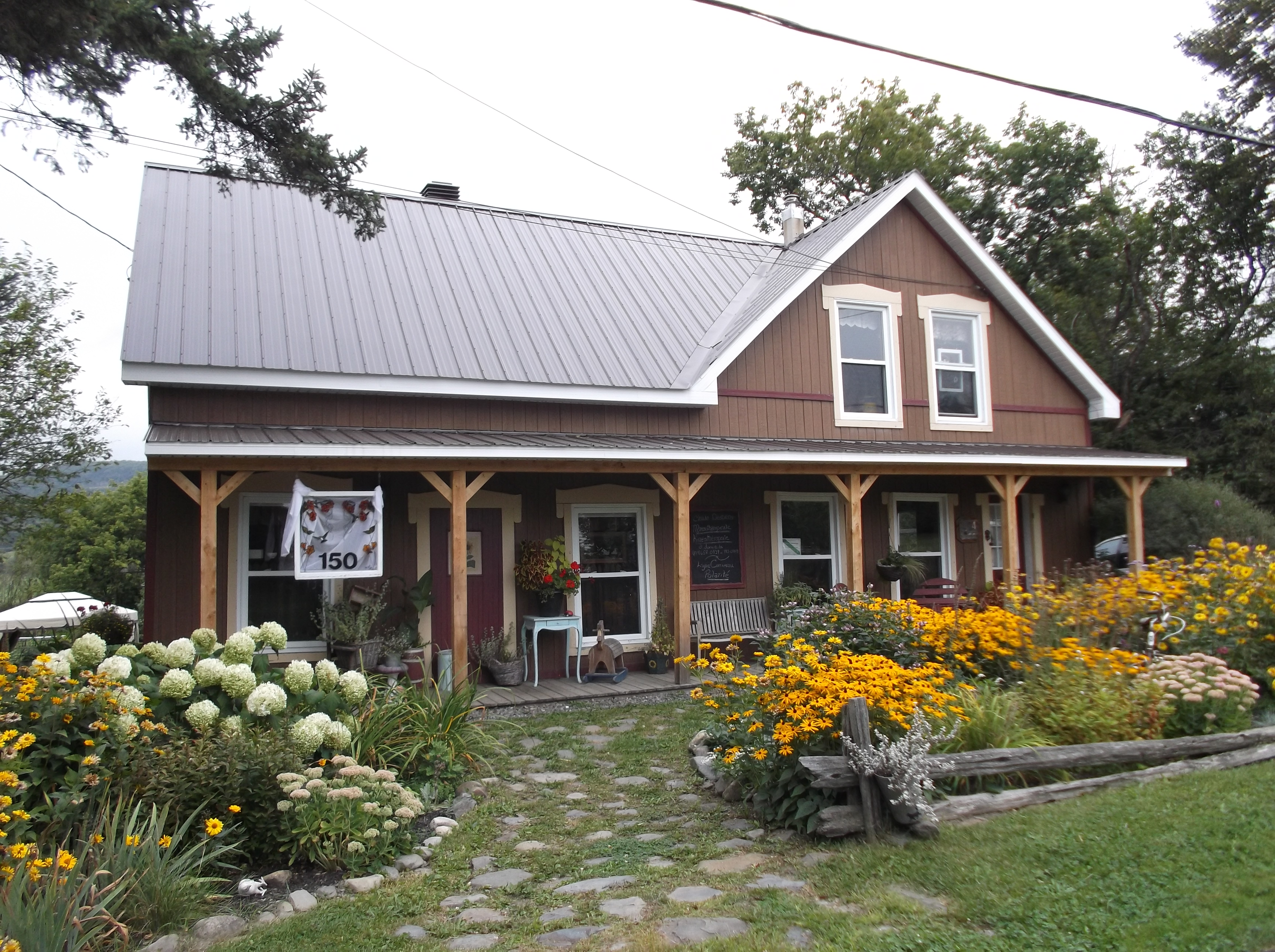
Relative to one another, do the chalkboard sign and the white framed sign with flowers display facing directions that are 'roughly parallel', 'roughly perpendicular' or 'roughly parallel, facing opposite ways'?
roughly parallel

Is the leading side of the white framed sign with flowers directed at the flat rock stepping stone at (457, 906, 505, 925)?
yes

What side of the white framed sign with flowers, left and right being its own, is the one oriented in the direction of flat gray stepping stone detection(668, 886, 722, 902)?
front

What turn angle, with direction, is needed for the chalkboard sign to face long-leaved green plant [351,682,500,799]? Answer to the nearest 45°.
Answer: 0° — it already faces it

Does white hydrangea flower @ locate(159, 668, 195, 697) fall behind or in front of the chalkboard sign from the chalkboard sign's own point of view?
in front

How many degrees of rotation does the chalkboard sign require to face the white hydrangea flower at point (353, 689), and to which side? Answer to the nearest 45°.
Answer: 0° — it already faces it

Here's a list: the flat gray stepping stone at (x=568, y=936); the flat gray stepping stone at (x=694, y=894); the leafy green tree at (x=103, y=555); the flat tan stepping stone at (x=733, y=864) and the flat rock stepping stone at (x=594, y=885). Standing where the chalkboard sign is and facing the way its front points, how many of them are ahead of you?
4

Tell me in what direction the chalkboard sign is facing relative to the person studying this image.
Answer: facing the viewer

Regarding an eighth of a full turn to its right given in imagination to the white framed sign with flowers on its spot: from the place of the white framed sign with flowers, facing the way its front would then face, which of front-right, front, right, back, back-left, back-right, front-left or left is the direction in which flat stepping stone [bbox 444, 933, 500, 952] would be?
front-left

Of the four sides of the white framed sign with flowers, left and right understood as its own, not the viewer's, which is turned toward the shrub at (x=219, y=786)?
front

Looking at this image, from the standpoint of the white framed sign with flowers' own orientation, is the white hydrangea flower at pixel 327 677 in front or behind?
in front

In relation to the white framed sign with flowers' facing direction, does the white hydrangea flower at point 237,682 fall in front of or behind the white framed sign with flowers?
in front

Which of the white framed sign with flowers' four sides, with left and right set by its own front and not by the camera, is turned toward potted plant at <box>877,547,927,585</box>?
left

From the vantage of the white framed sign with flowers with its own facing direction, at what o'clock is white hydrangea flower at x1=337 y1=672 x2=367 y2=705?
The white hydrangea flower is roughly at 12 o'clock from the white framed sign with flowers.

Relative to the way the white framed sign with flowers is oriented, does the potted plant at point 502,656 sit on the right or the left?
on its left
